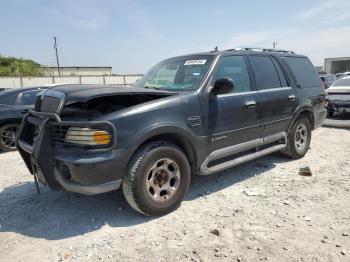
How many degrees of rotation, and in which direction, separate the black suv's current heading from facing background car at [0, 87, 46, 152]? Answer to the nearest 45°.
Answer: approximately 90° to its right

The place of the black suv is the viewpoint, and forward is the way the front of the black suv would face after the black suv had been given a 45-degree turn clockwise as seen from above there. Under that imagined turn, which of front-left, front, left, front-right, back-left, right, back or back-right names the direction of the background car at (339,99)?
back-right

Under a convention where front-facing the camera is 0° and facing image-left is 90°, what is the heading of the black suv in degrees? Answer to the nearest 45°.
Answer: approximately 45°

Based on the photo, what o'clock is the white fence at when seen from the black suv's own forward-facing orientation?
The white fence is roughly at 4 o'clock from the black suv.
